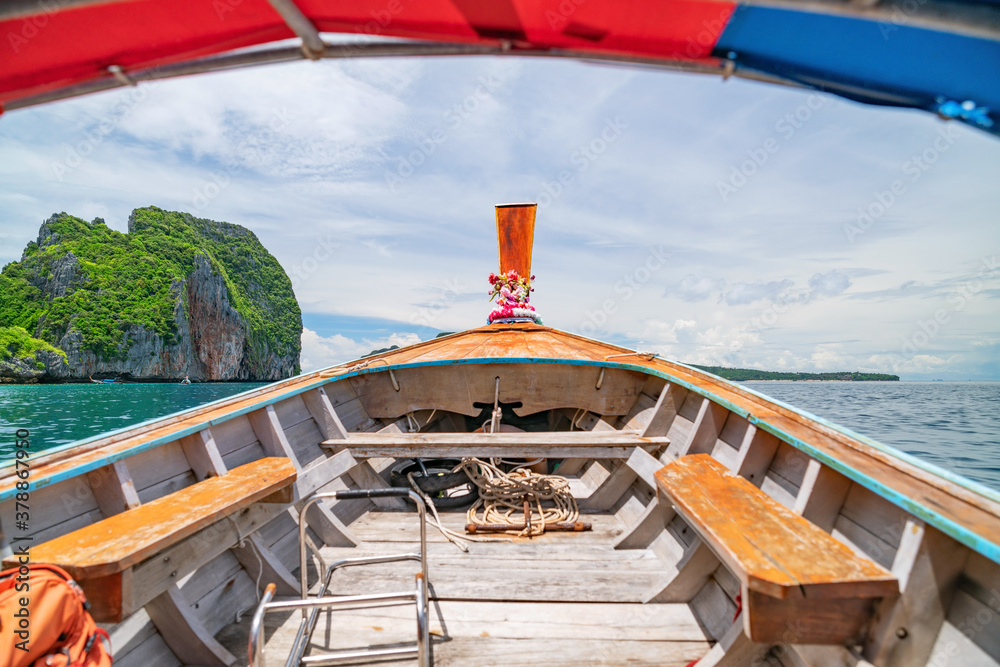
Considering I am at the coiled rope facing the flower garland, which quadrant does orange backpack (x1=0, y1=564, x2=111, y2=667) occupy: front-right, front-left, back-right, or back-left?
back-left

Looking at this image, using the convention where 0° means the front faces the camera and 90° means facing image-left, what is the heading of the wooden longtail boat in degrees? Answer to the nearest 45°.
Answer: approximately 180°
